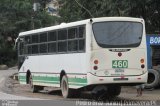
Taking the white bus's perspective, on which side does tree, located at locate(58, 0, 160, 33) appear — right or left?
on its right

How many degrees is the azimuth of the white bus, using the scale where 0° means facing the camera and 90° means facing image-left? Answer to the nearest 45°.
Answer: approximately 135°
